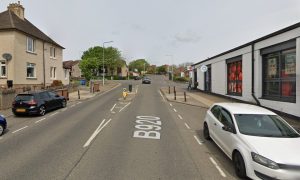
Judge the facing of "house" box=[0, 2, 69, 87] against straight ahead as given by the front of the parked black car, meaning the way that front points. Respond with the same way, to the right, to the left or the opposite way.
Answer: to the right

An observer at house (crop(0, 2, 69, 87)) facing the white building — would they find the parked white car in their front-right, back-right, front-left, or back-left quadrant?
front-right

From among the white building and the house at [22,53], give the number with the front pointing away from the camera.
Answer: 0

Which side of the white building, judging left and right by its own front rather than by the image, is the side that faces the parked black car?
front

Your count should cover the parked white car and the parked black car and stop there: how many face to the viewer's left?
0

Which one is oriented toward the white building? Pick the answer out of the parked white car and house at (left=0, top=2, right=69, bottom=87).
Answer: the house

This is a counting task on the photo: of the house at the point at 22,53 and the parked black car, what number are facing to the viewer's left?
0

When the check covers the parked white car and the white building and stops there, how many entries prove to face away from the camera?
0

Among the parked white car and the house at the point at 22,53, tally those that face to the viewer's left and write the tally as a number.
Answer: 0

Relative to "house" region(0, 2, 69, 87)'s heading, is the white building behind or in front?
in front

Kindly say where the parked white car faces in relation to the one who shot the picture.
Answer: facing the viewer and to the right of the viewer

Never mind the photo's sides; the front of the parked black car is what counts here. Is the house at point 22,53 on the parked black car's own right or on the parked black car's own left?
on the parked black car's own left

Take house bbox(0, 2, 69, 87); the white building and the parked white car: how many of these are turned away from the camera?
0

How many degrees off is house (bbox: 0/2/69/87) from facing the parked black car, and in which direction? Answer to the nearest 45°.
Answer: approximately 45° to its right

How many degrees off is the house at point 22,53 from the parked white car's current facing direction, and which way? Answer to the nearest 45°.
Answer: approximately 180°

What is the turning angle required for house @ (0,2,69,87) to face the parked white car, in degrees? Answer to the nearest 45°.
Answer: approximately 45° to its right

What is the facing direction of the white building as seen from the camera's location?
facing the viewer and to the left of the viewer

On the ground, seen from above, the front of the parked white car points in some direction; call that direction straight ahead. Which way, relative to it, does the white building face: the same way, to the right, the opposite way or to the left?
to the right

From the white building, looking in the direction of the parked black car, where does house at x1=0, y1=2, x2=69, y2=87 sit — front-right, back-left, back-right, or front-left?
front-right
